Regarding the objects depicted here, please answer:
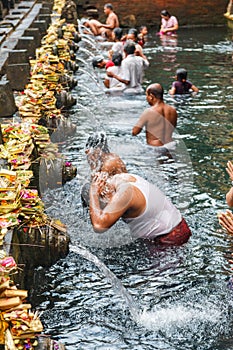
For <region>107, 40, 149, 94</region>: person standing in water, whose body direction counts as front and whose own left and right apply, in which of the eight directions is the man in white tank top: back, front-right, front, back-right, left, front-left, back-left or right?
back-left

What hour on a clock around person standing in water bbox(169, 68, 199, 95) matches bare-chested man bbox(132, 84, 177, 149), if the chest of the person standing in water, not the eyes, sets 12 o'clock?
The bare-chested man is roughly at 6 o'clock from the person standing in water.

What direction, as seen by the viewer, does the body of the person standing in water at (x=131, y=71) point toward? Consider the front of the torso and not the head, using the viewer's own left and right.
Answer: facing away from the viewer and to the left of the viewer

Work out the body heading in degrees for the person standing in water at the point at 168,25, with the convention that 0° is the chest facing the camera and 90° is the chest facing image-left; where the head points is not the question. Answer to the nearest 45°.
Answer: approximately 45°

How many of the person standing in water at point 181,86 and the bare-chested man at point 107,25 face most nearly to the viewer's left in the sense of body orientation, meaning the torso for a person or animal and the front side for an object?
1

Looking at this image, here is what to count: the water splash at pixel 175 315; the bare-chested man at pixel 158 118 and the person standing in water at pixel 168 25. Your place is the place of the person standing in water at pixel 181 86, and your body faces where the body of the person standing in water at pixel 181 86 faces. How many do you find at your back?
2

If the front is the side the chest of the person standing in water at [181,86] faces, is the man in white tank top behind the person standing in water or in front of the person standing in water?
behind

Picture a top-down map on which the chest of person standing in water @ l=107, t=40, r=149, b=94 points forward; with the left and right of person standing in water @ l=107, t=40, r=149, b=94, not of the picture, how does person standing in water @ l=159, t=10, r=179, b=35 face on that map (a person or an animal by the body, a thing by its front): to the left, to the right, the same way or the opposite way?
to the left

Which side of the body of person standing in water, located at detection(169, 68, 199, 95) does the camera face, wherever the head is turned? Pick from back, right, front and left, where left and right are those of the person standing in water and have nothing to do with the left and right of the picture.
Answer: back

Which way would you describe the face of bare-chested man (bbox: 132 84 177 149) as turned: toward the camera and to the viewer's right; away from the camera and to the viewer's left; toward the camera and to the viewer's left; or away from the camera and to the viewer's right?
away from the camera and to the viewer's left

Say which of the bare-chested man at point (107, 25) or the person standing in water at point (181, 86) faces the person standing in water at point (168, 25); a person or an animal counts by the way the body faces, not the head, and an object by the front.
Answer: the person standing in water at point (181, 86)
